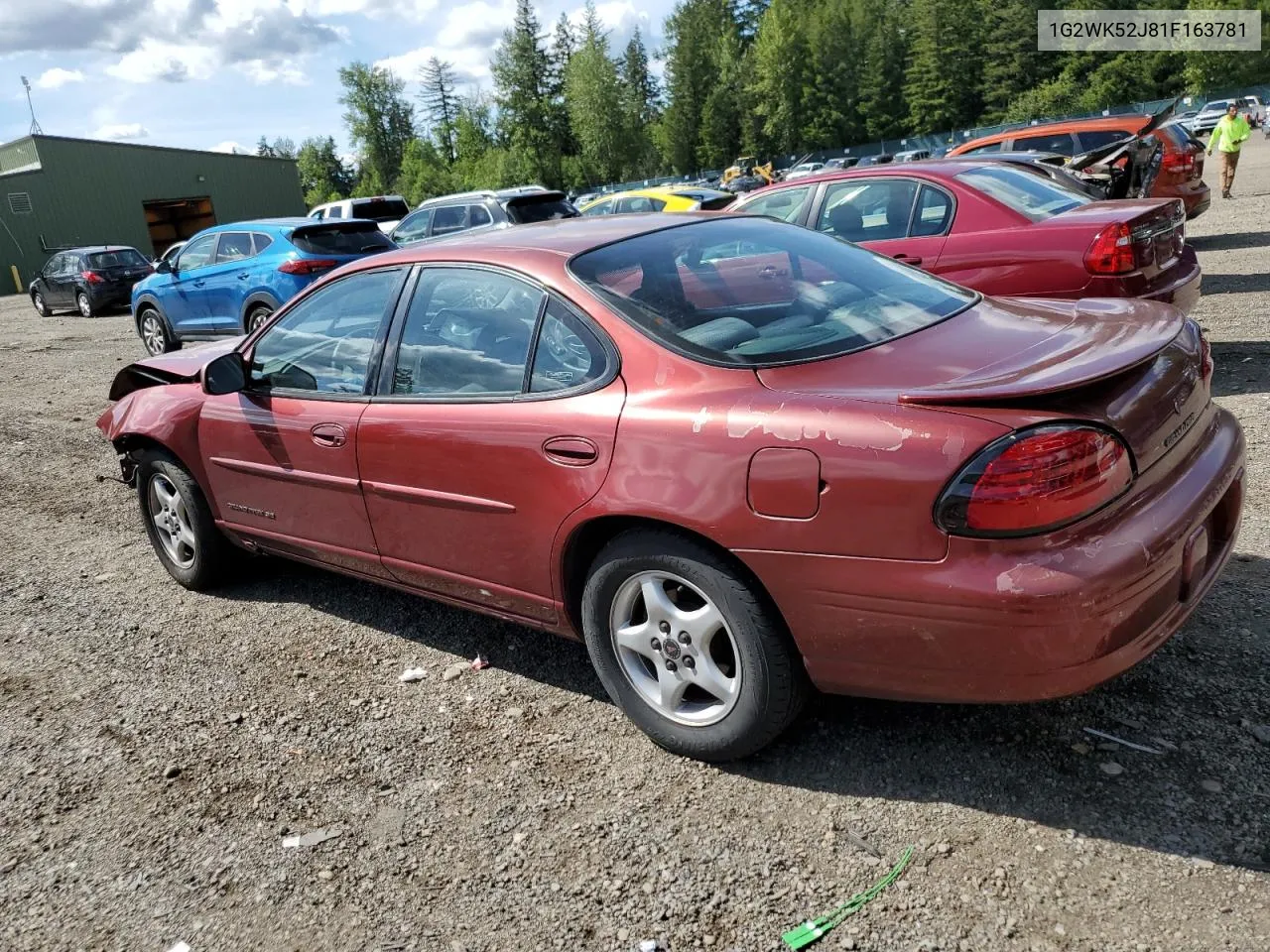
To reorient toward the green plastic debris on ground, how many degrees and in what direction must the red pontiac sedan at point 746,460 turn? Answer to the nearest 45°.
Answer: approximately 135° to its left

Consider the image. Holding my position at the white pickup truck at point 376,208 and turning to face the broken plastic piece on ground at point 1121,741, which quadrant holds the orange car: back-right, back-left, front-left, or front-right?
front-left

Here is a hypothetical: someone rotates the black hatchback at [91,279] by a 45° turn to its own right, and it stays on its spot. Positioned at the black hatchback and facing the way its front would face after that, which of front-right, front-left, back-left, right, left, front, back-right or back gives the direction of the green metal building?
front

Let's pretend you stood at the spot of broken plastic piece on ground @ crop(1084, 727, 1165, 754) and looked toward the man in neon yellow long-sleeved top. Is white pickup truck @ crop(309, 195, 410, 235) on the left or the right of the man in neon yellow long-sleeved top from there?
left

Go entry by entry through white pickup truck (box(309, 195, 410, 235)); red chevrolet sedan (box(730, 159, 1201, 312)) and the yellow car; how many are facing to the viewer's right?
0

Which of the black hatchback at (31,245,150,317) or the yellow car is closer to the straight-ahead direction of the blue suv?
the black hatchback

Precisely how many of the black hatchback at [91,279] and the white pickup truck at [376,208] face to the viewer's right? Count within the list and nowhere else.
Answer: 0

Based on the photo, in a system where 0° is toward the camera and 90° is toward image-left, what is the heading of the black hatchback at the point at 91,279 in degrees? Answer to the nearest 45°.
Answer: approximately 135°

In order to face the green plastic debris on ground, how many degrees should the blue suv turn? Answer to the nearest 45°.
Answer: approximately 135° to its left

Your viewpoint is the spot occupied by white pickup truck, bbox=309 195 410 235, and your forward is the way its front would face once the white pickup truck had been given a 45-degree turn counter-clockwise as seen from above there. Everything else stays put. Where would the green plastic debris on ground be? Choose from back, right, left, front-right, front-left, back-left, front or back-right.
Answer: left

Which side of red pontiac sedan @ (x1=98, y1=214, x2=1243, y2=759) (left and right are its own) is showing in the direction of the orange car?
right

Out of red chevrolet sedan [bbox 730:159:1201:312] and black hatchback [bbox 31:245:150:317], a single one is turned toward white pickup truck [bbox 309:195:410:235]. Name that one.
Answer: the red chevrolet sedan

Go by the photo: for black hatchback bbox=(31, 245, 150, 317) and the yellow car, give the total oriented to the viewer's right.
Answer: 0

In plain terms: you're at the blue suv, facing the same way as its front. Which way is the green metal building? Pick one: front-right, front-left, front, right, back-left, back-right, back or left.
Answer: front-right

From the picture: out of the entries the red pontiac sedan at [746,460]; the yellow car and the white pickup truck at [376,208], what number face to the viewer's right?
0

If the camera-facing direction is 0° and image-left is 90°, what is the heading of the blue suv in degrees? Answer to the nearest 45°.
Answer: approximately 135°

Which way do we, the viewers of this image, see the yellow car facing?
facing away from the viewer and to the left of the viewer
